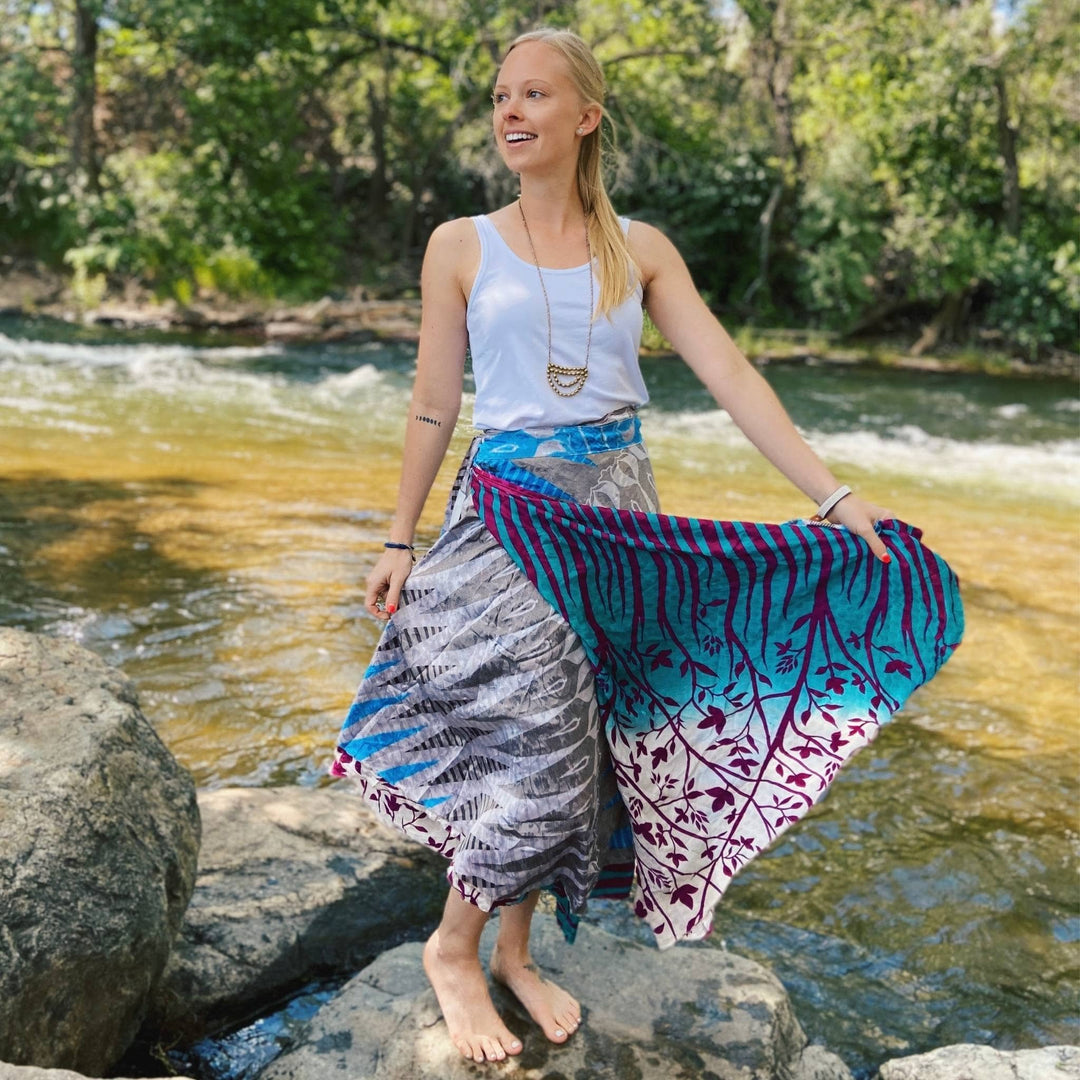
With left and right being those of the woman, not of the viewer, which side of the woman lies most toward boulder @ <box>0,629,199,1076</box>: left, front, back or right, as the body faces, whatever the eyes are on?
right

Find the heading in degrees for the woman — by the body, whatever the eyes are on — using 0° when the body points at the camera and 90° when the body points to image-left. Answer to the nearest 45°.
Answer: approximately 0°
